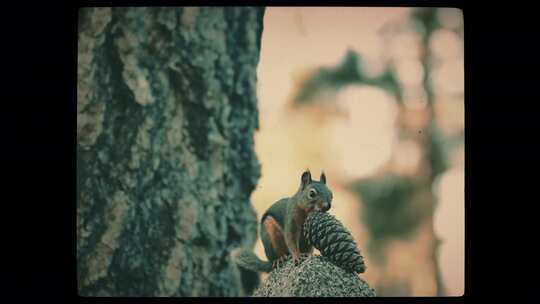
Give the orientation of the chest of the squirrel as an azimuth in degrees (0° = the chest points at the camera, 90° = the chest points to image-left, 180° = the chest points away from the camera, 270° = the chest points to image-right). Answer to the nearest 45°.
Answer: approximately 270°
